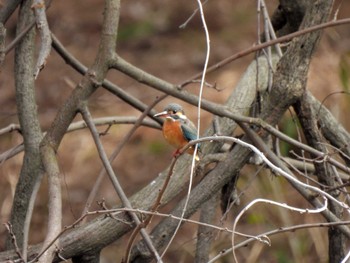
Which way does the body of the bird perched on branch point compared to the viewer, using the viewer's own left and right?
facing the viewer and to the left of the viewer

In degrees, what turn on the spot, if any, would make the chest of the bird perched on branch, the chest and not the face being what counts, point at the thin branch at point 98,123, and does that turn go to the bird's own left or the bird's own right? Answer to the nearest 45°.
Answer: approximately 90° to the bird's own right
